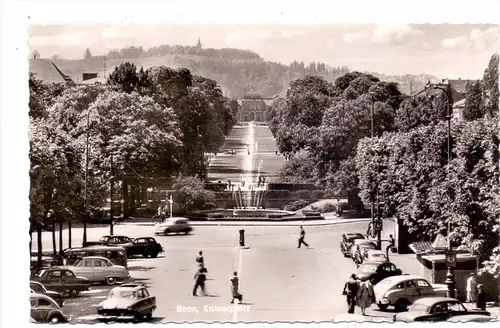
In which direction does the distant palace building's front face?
toward the camera

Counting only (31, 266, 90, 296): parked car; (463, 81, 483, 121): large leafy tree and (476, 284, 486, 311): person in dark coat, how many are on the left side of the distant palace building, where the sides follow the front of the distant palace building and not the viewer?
2
